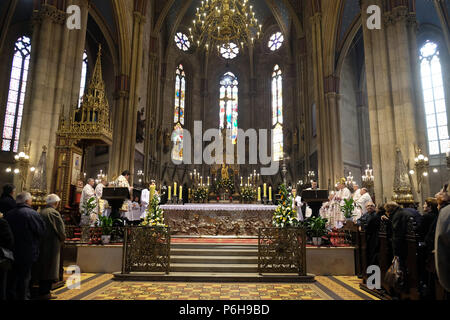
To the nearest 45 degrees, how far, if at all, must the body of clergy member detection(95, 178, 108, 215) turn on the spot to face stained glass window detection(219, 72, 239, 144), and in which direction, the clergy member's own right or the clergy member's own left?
approximately 45° to the clergy member's own left

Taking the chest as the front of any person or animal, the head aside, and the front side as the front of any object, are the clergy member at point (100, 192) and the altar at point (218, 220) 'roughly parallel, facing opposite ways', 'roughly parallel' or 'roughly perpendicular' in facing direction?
roughly perpendicular

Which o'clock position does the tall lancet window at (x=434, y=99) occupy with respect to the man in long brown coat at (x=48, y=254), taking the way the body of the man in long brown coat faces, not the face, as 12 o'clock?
The tall lancet window is roughly at 1 o'clock from the man in long brown coat.

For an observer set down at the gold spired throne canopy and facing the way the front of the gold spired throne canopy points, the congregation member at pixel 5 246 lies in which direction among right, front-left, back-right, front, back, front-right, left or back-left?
front-right

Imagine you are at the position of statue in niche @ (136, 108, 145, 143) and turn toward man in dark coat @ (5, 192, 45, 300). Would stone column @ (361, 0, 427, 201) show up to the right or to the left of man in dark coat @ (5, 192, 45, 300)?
left

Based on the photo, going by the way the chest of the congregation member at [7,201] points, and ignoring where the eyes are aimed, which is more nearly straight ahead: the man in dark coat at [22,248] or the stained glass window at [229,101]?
the stained glass window

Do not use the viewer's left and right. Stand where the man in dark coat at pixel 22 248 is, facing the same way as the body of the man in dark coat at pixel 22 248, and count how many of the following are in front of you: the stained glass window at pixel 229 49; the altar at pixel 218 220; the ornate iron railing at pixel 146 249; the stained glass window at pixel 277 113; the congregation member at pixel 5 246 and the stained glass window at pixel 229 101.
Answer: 5

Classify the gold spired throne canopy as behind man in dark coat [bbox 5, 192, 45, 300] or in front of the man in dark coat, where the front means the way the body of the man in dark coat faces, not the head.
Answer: in front

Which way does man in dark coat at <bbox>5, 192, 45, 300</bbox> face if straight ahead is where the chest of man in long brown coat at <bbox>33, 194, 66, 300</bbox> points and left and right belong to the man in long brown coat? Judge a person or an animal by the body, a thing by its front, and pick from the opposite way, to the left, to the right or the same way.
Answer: the same way

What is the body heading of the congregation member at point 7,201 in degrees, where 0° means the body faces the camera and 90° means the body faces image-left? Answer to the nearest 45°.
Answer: approximately 225°

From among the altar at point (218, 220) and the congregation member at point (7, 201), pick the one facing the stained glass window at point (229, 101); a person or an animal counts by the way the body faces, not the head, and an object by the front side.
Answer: the congregation member

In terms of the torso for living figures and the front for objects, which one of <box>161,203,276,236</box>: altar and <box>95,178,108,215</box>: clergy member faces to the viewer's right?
the clergy member

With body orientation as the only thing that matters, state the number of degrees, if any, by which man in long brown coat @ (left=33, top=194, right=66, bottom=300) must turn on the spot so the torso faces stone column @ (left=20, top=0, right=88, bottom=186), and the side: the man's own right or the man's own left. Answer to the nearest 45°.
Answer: approximately 45° to the man's own left

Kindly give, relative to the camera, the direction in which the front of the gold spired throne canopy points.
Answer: facing the viewer and to the right of the viewer

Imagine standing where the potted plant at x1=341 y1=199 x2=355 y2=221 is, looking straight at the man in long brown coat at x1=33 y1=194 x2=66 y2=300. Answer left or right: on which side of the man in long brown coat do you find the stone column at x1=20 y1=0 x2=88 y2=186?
right

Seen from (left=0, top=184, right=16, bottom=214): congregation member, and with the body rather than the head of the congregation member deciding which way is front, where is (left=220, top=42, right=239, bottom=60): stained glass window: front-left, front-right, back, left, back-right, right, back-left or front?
front

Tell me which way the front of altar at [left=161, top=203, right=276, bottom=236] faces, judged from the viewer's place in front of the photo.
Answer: facing the viewer
